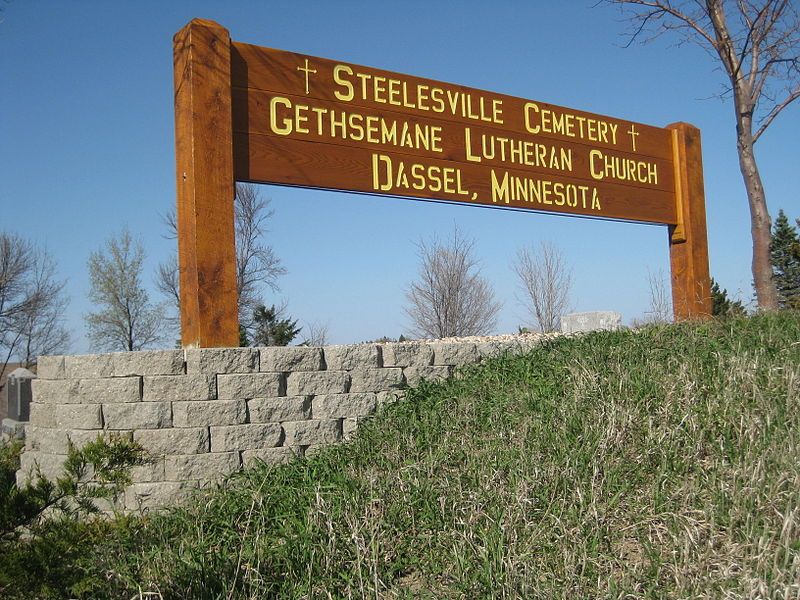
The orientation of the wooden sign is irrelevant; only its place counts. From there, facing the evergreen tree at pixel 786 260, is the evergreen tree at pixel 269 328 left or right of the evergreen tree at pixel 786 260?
left

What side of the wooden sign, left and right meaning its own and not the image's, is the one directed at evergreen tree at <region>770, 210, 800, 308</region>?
left

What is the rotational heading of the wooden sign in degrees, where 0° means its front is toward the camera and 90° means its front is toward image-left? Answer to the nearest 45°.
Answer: approximately 315°

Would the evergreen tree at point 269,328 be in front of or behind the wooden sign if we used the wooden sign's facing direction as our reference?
behind
